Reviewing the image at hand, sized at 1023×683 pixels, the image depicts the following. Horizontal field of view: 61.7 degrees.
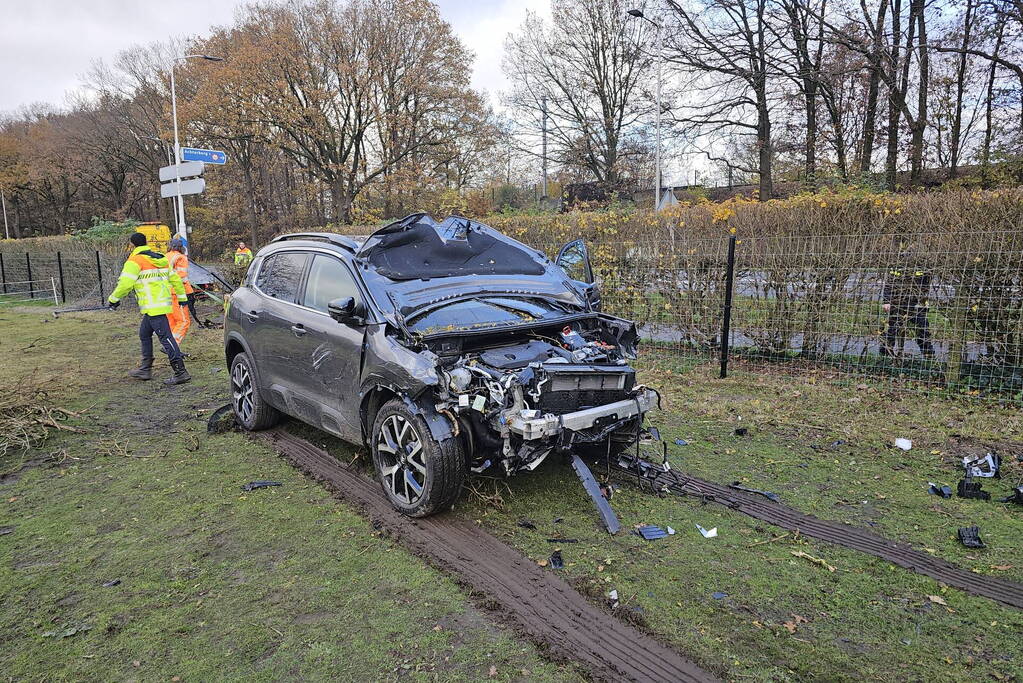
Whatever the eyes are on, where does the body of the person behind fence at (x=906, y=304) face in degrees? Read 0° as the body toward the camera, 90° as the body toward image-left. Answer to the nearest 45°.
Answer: approximately 0°

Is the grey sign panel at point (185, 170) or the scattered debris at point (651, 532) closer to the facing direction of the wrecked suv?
the scattered debris

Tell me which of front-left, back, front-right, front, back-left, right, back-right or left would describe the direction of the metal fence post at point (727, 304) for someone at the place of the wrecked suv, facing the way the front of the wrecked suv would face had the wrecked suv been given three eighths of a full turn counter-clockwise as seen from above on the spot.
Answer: front-right

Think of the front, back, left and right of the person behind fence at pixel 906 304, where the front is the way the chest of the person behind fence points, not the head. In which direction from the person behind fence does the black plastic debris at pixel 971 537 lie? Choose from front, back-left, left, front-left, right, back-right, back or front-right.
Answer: front

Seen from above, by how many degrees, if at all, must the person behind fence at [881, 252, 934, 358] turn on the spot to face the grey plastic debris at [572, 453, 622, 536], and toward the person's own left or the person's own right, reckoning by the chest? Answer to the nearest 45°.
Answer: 0° — they already face it

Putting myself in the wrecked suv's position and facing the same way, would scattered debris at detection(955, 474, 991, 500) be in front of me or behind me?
in front

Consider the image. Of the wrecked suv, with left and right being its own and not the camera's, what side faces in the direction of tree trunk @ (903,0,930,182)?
left

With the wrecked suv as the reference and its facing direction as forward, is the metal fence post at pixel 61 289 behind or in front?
behind

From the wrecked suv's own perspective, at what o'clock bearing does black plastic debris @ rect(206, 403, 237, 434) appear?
The black plastic debris is roughly at 6 o'clock from the wrecked suv.

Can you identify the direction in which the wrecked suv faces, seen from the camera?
facing the viewer and to the right of the viewer

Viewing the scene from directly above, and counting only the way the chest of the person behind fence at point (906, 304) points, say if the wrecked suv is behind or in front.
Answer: in front

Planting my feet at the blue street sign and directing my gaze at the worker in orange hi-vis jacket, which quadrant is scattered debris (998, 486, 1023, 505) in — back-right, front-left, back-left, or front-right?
front-left

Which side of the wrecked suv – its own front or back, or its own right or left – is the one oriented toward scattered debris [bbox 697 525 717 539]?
front

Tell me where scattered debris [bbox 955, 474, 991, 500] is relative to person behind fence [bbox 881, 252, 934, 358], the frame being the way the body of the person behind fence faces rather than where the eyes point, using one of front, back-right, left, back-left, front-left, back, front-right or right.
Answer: front

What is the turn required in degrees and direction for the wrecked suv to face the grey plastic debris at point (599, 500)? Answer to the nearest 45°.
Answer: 0° — it already faces it
